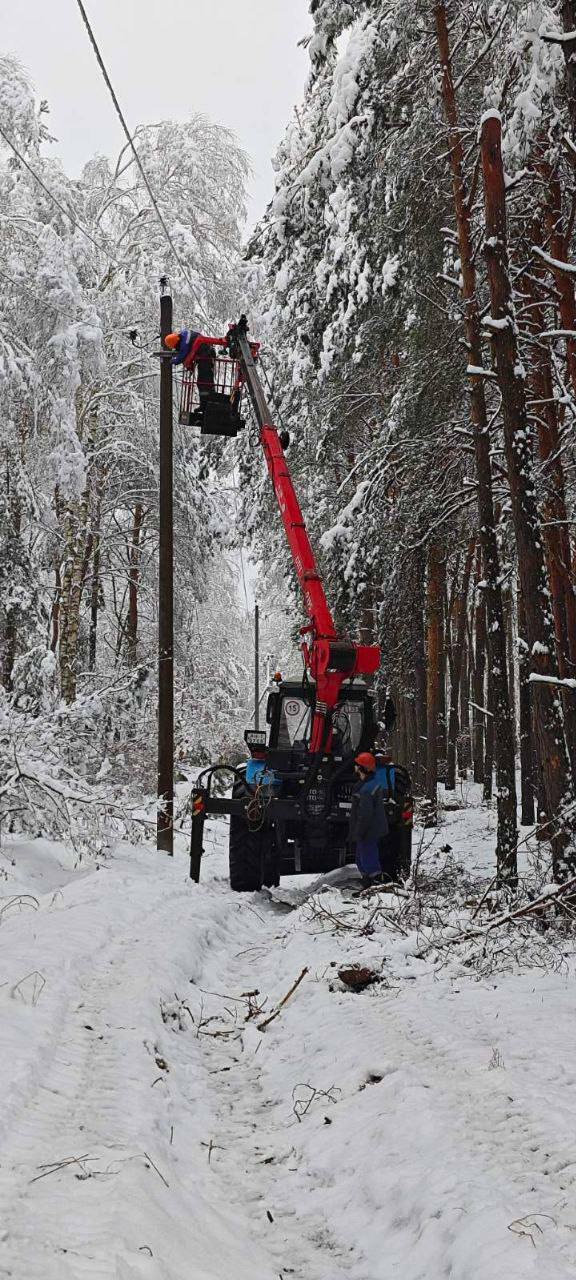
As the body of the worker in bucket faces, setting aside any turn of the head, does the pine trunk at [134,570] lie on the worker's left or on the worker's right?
on the worker's right

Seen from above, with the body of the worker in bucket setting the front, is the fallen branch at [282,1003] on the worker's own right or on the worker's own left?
on the worker's own left

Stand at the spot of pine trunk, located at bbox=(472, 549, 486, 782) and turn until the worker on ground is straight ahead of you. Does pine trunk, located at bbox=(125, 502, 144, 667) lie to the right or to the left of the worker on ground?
right

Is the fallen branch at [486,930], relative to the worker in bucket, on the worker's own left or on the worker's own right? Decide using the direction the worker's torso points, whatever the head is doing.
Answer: on the worker's own left

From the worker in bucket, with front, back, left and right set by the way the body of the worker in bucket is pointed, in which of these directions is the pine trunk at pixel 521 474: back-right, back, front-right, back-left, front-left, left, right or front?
back-left

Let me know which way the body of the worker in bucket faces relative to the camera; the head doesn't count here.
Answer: to the viewer's left
